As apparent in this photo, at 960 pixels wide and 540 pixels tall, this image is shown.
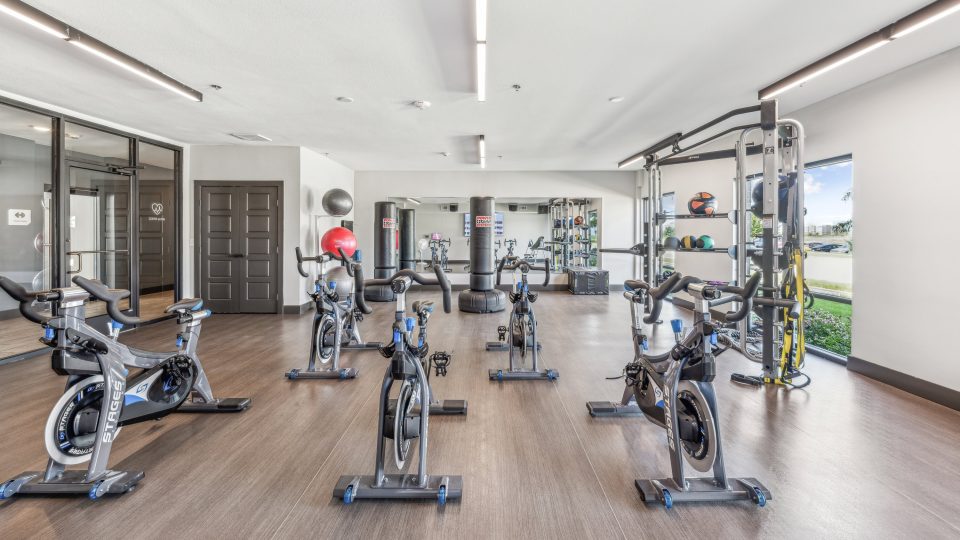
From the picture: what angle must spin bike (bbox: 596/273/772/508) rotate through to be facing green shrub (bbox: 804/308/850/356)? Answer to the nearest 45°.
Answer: approximately 135° to its left

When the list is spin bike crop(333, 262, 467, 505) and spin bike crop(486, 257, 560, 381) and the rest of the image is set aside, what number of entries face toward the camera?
2

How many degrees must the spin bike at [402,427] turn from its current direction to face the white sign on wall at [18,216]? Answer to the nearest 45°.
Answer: approximately 135° to its right

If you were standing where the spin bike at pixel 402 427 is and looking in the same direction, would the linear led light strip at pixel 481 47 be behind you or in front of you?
behind

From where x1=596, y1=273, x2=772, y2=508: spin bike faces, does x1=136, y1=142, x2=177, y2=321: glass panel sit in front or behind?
behind
